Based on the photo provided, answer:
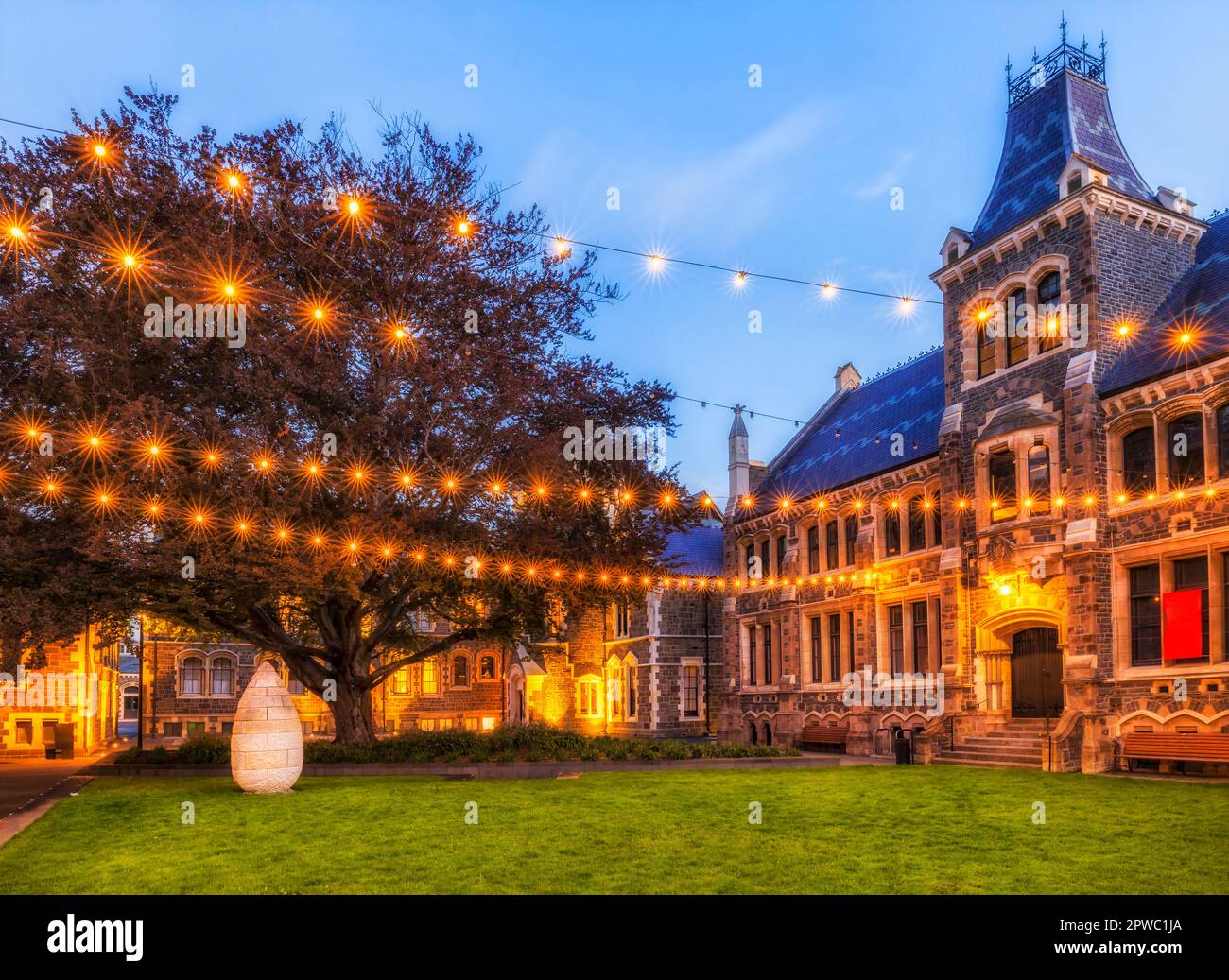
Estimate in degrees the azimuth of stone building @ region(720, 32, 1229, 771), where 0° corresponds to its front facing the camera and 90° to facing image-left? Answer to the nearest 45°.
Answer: approximately 45°

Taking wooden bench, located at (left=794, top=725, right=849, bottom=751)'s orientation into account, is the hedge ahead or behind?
ahead

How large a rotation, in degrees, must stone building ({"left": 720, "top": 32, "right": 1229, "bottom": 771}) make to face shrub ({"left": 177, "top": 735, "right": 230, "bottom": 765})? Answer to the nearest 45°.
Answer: approximately 45° to its right

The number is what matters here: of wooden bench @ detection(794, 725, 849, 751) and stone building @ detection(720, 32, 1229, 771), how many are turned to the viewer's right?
0

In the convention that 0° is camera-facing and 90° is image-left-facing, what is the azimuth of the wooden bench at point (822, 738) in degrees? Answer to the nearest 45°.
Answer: approximately 45°
